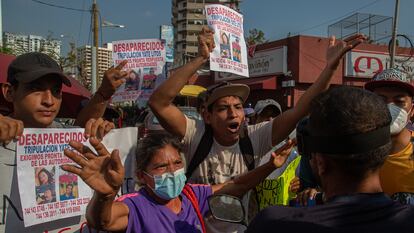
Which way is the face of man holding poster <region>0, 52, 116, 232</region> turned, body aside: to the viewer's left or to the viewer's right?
to the viewer's right

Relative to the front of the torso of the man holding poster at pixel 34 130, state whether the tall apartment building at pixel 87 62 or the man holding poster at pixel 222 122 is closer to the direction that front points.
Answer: the man holding poster

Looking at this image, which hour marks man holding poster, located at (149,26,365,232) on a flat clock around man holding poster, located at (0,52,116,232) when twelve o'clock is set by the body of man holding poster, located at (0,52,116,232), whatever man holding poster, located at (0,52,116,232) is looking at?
man holding poster, located at (149,26,365,232) is roughly at 10 o'clock from man holding poster, located at (0,52,116,232).

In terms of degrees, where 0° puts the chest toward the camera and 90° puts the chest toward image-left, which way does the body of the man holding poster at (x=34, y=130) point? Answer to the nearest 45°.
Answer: approximately 315°

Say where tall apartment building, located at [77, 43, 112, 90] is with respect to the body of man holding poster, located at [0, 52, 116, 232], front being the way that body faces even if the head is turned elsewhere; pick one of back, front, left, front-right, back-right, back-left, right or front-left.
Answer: back-left

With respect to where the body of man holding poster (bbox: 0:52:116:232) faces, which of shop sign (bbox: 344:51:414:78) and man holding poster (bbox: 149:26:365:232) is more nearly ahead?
the man holding poster

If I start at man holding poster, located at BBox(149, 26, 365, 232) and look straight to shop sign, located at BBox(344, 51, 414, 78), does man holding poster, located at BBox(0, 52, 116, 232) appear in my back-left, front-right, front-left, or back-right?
back-left

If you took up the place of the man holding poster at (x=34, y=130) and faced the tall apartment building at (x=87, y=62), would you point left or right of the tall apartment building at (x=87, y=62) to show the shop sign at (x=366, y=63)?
right

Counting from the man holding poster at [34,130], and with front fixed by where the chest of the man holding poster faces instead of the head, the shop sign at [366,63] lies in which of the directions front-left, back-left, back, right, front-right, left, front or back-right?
left

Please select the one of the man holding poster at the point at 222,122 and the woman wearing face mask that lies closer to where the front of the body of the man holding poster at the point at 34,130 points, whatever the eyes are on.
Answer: the woman wearing face mask
